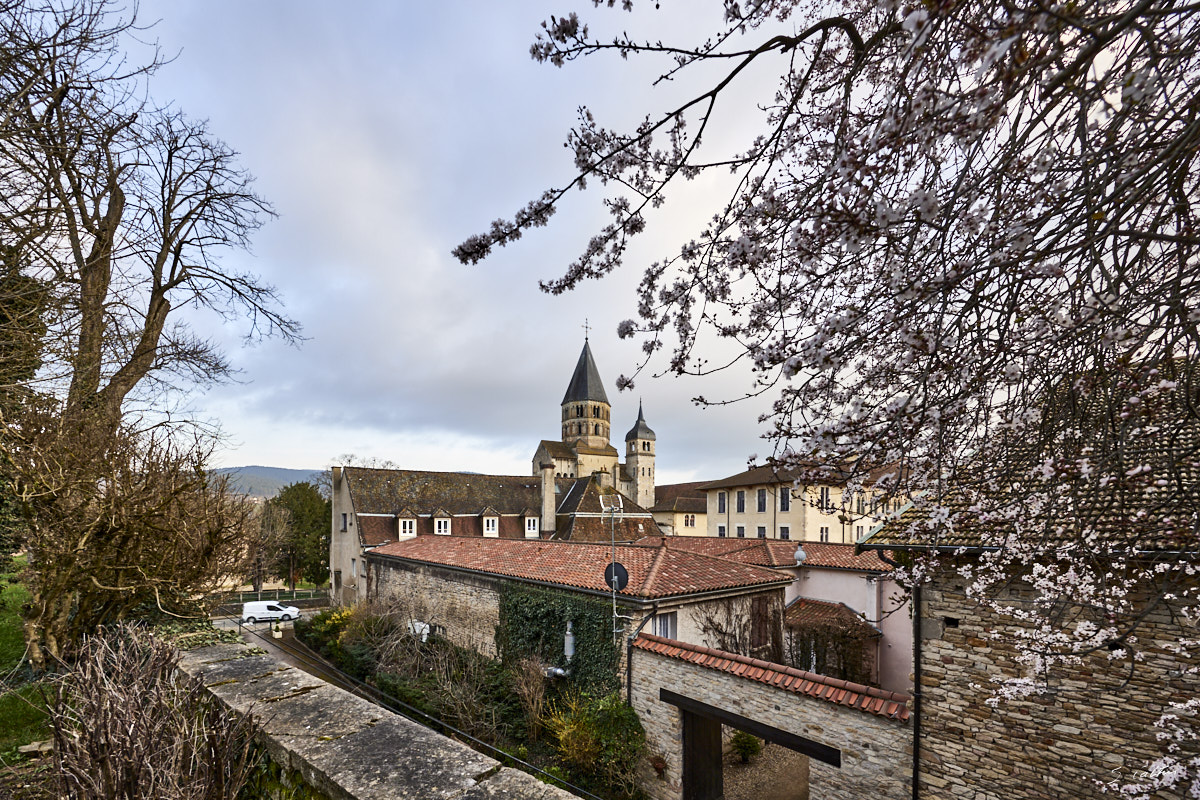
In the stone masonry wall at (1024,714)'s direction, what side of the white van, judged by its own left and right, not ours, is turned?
right

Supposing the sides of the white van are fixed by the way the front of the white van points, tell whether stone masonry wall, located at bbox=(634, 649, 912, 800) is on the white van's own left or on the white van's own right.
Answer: on the white van's own right

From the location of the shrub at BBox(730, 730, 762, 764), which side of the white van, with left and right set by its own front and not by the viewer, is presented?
right

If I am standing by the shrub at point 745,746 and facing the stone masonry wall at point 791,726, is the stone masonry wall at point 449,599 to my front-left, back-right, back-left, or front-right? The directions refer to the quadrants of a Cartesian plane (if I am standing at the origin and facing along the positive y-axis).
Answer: back-right

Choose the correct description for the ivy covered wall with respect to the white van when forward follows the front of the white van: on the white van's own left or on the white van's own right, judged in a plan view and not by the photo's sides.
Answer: on the white van's own right

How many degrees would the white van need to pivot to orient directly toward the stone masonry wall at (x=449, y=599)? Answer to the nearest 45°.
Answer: approximately 90° to its right

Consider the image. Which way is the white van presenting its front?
to the viewer's right

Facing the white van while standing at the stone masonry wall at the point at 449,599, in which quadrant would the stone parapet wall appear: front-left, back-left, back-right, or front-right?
back-left
